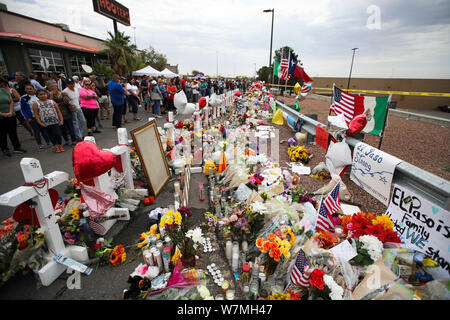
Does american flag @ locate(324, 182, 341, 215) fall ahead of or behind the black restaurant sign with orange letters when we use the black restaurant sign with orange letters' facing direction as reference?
ahead

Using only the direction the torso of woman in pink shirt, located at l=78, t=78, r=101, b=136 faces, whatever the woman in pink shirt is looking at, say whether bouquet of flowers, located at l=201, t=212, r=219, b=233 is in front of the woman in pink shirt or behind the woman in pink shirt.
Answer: in front

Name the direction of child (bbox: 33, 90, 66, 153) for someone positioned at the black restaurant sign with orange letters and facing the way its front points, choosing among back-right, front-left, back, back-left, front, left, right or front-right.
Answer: front-right

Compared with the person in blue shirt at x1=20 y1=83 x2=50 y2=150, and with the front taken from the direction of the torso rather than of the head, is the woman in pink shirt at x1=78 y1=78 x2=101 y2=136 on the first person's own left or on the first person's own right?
on the first person's own left

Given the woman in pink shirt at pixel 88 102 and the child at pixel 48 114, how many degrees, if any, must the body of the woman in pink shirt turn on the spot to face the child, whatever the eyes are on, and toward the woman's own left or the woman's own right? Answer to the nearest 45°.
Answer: approximately 90° to the woman's own right

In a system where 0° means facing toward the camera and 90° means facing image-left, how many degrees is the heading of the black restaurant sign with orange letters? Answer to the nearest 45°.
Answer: approximately 315°

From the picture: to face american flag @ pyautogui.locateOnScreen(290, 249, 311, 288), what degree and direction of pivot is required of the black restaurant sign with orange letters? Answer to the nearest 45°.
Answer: approximately 45° to its right

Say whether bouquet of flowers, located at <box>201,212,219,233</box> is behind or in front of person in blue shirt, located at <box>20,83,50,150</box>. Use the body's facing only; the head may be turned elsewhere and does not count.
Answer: in front
